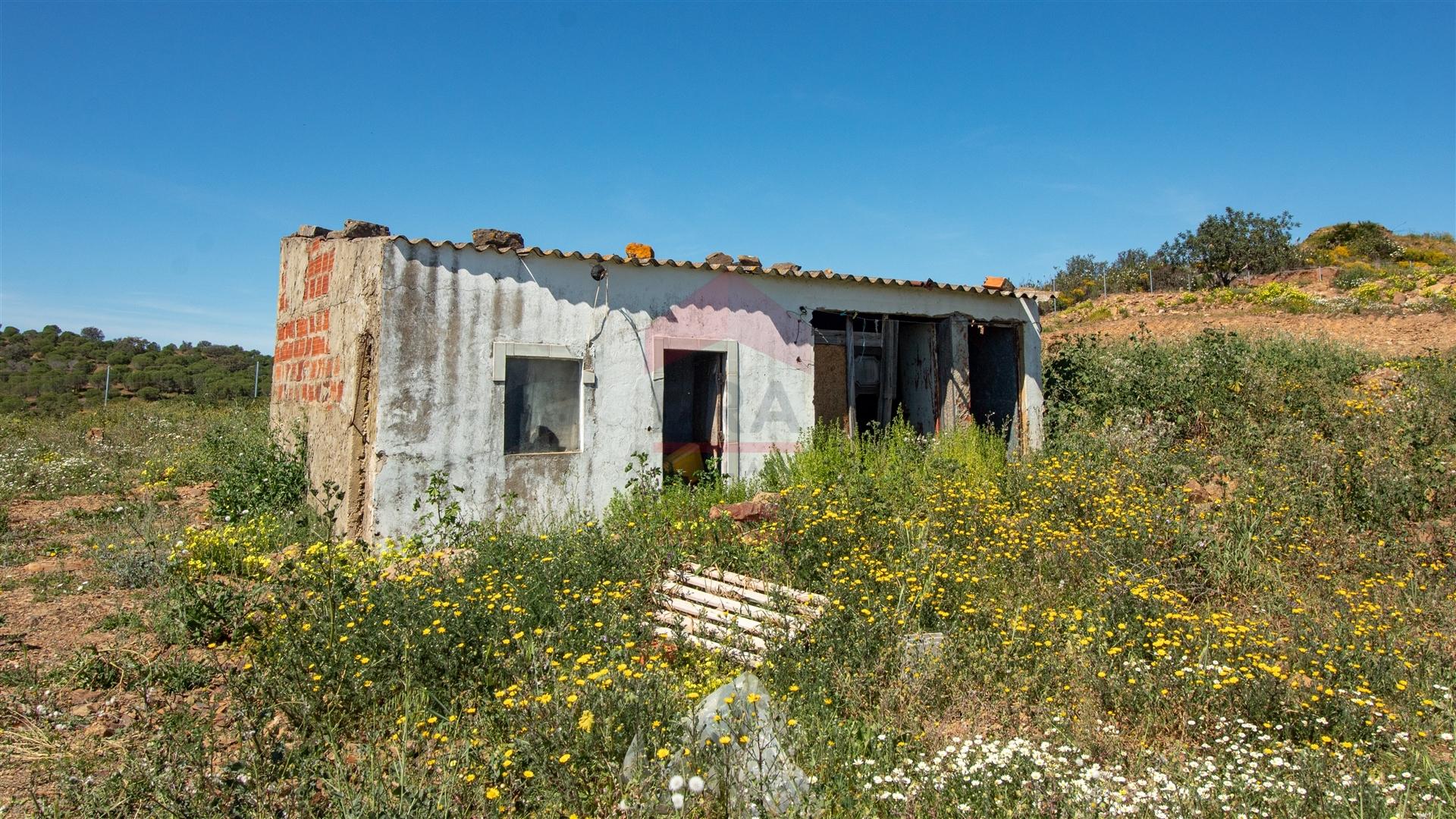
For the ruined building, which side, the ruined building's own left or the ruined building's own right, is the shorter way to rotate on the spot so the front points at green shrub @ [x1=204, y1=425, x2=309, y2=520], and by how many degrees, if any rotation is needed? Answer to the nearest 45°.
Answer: approximately 135° to the ruined building's own right

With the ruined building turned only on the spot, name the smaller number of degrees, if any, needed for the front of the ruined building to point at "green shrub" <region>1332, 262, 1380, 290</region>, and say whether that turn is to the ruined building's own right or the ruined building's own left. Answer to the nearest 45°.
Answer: approximately 90° to the ruined building's own left

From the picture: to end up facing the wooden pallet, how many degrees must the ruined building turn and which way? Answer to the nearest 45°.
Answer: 0° — it already faces it

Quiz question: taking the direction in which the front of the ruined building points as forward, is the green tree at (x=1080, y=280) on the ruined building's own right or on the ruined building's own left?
on the ruined building's own left

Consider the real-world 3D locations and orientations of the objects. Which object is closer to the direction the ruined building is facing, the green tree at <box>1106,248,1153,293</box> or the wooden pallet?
the wooden pallet

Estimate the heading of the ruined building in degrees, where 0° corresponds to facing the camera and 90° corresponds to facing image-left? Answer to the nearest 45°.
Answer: approximately 315°
